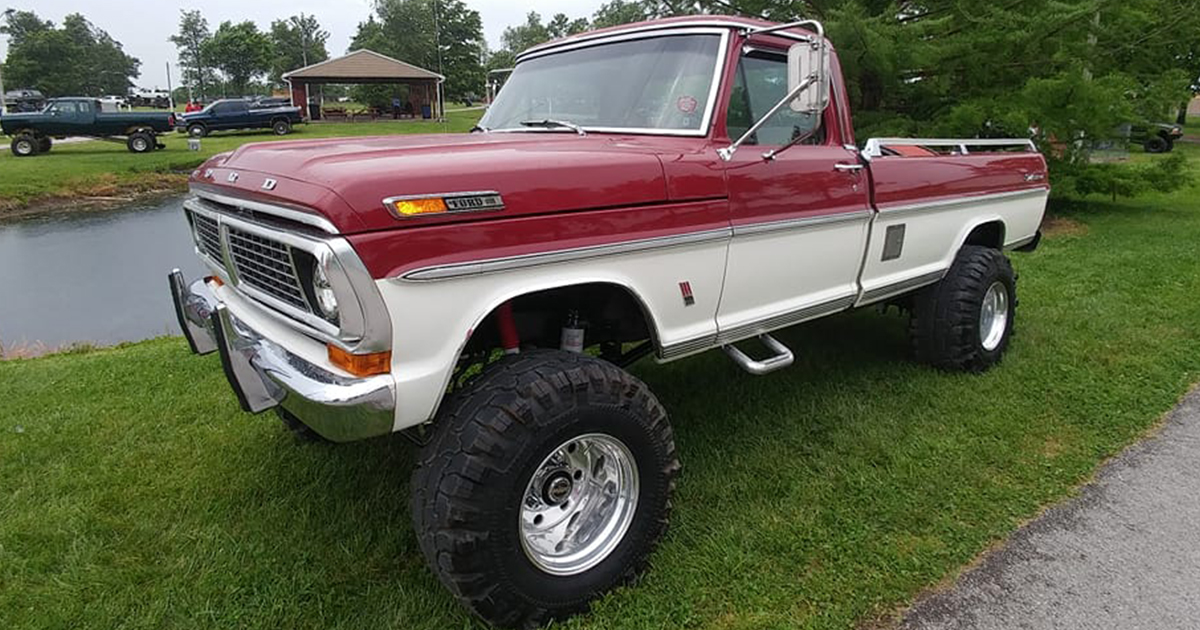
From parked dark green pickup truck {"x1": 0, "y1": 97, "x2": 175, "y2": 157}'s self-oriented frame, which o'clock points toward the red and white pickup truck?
The red and white pickup truck is roughly at 9 o'clock from the parked dark green pickup truck.

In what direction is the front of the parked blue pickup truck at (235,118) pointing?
to the viewer's left

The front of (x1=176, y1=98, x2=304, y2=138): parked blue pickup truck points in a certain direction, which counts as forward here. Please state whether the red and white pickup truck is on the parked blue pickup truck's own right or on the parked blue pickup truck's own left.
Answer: on the parked blue pickup truck's own left

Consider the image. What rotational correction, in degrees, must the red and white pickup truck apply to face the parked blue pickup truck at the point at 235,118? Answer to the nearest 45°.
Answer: approximately 90° to its right

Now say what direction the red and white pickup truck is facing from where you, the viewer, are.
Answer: facing the viewer and to the left of the viewer

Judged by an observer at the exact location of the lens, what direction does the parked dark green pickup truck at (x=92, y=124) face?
facing to the left of the viewer

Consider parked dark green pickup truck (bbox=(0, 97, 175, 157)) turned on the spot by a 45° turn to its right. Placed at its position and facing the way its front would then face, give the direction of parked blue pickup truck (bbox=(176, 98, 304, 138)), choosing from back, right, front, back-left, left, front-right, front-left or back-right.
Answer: right
